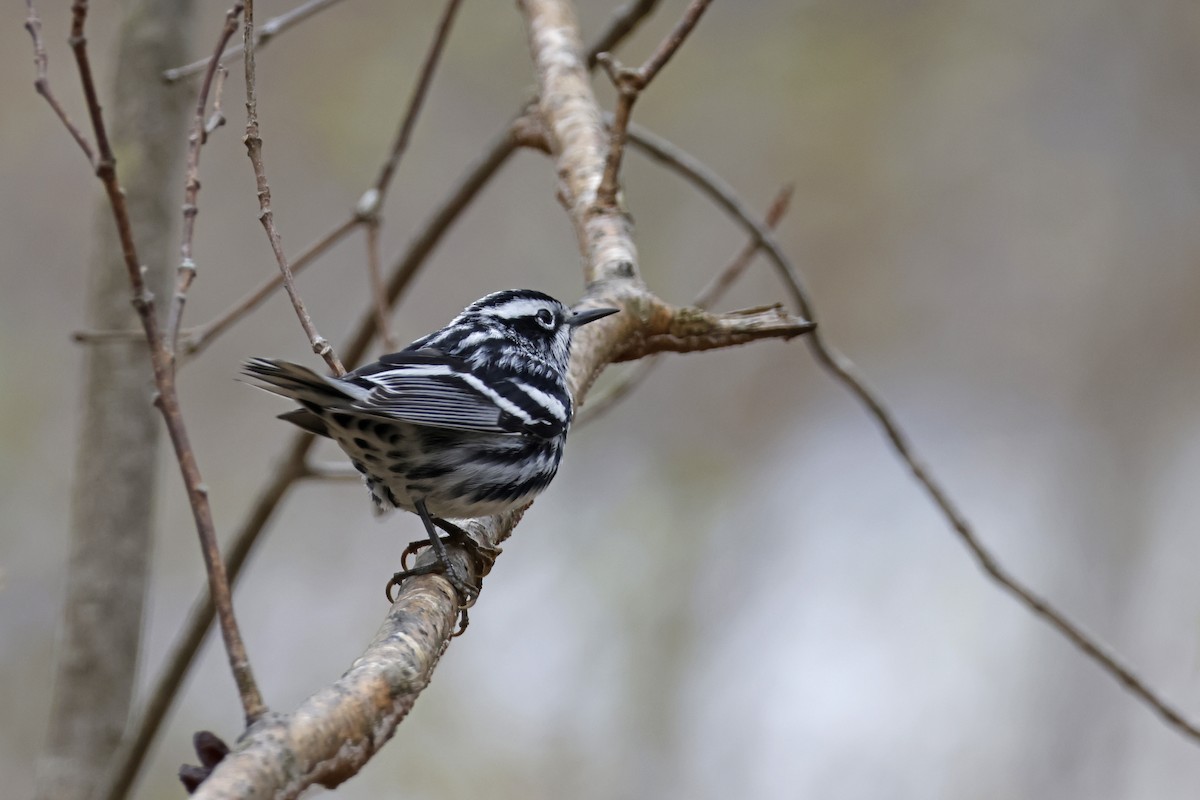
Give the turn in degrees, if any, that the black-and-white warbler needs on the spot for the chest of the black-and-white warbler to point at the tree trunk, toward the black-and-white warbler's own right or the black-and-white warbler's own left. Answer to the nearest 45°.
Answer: approximately 135° to the black-and-white warbler's own left

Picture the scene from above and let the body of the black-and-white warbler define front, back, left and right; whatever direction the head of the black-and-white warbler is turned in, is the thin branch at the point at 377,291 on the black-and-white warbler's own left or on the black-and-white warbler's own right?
on the black-and-white warbler's own left

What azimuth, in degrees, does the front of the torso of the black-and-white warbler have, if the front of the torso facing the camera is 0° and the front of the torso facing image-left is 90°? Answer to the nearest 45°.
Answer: approximately 270°

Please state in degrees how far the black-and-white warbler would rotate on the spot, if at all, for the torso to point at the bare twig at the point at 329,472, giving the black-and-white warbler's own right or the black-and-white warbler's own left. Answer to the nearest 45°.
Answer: approximately 90° to the black-and-white warbler's own left
